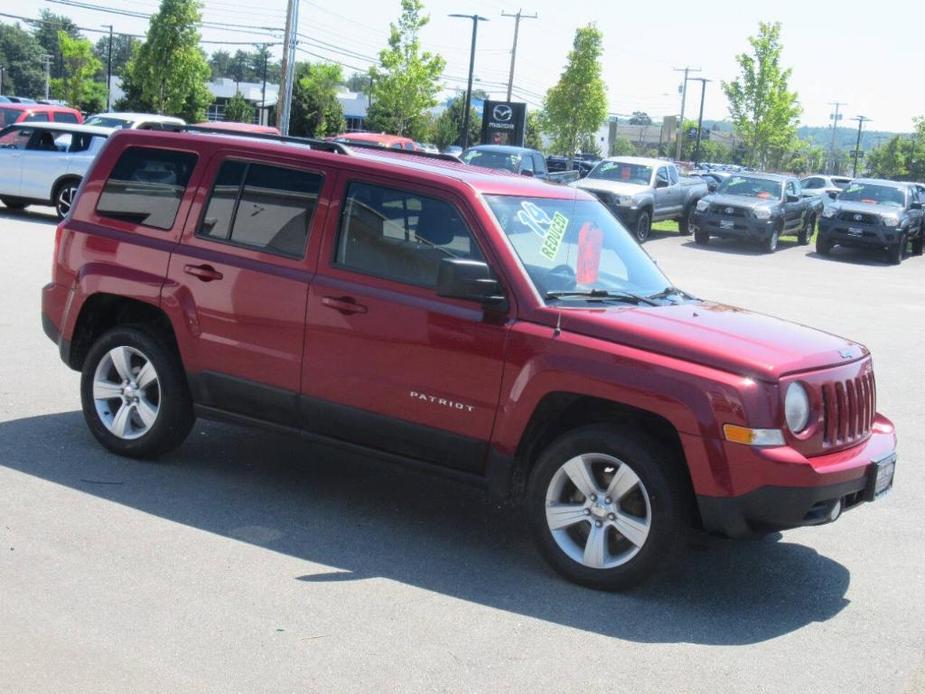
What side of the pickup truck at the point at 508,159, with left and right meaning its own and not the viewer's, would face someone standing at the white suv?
front

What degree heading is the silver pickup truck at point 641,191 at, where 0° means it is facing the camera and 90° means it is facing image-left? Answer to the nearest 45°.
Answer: approximately 45°

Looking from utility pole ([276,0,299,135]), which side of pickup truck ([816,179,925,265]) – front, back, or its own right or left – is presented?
right

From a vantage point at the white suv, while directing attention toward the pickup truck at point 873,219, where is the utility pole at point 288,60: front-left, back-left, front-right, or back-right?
front-left

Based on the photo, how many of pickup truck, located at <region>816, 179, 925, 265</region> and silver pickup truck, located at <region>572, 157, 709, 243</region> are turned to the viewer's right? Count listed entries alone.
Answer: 0

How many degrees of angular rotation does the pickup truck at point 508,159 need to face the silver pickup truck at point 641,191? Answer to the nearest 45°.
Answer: approximately 135° to its left

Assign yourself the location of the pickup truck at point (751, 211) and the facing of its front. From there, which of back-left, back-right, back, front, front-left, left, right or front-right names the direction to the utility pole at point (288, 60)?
right

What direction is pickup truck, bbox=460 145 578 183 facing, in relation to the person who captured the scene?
facing the viewer and to the left of the viewer

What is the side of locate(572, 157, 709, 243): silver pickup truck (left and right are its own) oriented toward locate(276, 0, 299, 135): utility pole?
right

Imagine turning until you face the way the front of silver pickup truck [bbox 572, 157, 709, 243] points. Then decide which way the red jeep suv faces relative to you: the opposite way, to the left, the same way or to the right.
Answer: to the left

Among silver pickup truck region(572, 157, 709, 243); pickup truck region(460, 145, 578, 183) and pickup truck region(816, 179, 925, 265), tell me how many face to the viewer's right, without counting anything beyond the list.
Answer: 0

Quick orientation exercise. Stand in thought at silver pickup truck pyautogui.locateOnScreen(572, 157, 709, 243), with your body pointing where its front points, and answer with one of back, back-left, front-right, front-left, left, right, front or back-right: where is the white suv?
front

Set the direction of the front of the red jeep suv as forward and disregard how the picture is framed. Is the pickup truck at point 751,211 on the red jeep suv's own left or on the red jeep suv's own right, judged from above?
on the red jeep suv's own left

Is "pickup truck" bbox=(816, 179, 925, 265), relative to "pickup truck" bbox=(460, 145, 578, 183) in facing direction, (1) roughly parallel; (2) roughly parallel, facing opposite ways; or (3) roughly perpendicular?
roughly parallel
